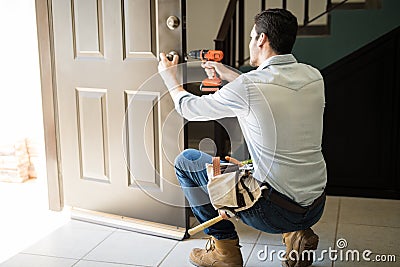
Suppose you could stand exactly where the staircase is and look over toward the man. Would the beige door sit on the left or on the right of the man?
right

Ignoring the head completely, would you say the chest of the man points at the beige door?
yes

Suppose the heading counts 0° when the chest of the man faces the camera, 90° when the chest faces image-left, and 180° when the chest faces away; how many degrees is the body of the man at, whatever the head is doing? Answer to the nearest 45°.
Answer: approximately 135°

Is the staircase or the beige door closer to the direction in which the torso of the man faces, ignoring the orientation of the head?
the beige door

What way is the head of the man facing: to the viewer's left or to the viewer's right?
to the viewer's left

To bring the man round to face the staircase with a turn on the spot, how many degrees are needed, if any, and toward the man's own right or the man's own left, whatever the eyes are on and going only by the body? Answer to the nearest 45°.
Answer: approximately 45° to the man's own right
